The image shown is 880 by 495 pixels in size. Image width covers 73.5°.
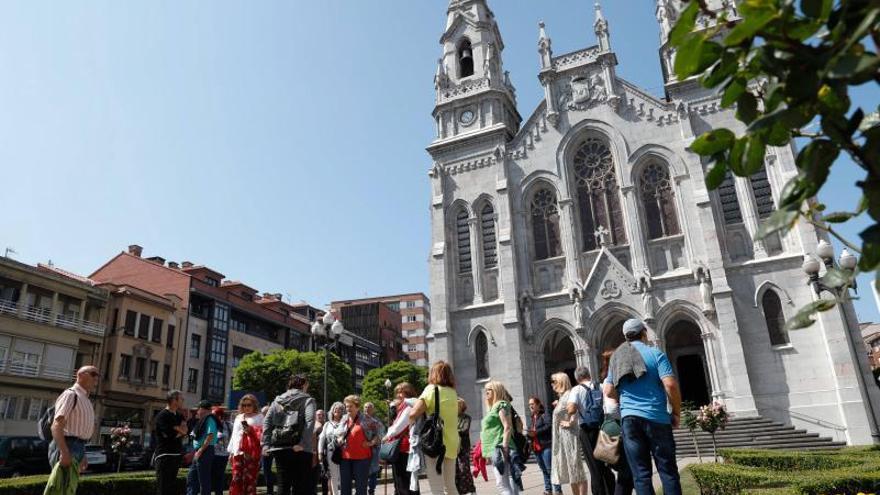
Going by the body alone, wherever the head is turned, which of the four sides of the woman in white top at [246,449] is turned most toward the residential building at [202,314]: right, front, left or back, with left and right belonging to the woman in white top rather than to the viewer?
back

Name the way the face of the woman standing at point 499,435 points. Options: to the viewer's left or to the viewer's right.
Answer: to the viewer's left

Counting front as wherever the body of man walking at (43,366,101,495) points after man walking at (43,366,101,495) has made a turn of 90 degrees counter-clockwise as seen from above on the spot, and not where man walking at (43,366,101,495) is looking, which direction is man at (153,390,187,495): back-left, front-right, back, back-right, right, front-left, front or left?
front-right

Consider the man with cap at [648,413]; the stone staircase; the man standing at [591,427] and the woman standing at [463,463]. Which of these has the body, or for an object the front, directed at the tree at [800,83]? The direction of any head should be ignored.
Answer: the stone staircase

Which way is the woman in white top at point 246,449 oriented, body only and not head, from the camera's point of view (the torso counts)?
toward the camera

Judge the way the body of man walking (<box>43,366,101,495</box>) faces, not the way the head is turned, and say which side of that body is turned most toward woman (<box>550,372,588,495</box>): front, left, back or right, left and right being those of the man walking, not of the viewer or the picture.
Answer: front

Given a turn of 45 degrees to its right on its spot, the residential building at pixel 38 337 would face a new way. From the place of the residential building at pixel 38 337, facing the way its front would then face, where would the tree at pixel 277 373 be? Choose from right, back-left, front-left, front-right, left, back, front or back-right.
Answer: left

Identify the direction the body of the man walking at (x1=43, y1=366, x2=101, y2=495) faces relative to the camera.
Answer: to the viewer's right

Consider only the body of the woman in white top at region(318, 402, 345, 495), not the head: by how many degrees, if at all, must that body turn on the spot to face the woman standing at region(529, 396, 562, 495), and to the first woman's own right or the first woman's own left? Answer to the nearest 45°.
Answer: approximately 45° to the first woman's own left

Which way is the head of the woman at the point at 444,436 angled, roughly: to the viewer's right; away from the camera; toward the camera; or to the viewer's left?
away from the camera

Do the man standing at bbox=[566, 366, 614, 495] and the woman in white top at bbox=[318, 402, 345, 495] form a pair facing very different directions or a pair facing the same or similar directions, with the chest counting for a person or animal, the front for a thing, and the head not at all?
very different directions

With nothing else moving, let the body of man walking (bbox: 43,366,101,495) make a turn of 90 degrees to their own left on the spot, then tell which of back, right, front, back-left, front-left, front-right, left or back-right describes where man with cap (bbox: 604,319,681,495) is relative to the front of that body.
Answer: back-right

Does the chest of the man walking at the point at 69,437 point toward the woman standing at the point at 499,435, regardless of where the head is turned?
yes
